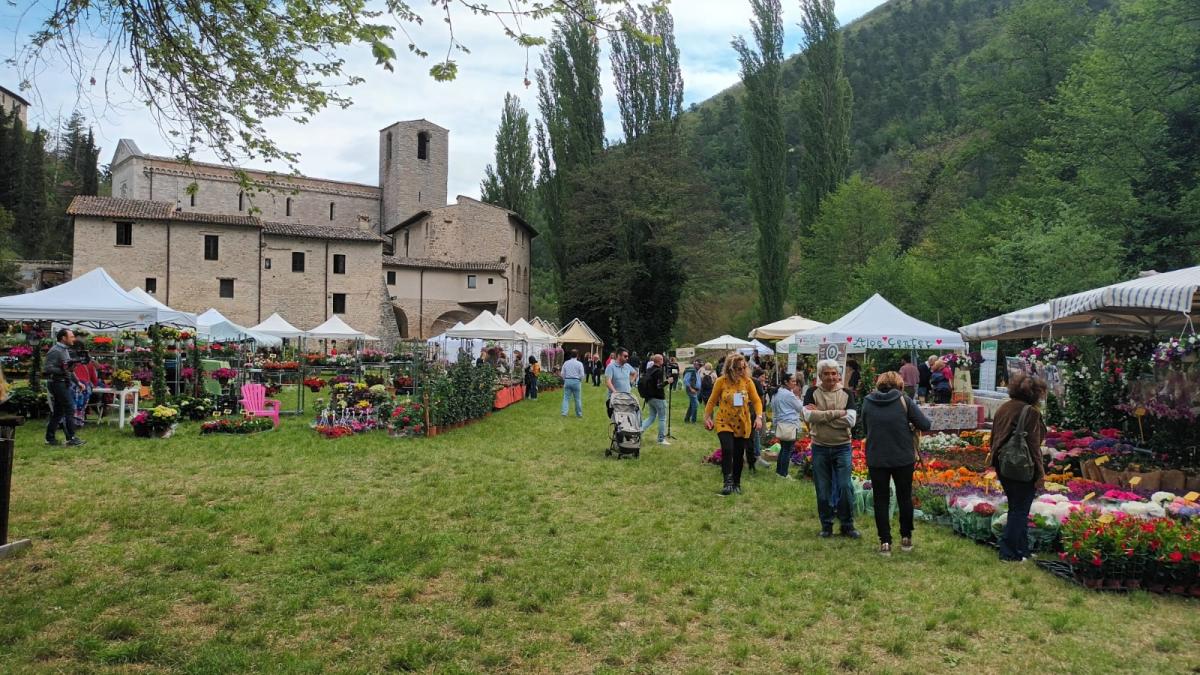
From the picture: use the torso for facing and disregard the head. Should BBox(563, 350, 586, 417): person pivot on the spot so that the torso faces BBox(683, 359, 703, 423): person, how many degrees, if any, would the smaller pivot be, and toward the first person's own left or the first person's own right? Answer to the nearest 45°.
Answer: approximately 90° to the first person's own right

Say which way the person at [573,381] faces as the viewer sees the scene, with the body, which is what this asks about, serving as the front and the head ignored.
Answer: away from the camera

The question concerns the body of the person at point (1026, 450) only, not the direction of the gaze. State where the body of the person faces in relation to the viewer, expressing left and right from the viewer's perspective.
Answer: facing away from the viewer and to the right of the viewer

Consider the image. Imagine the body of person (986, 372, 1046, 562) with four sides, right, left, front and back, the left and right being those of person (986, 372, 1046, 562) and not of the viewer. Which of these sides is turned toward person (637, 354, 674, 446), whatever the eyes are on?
left

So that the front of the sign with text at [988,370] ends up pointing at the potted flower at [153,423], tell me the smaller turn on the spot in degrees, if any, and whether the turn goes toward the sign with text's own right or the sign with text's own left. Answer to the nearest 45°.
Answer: approximately 45° to the sign with text's own right

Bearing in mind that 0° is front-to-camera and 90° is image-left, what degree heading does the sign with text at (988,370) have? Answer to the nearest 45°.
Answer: approximately 0°

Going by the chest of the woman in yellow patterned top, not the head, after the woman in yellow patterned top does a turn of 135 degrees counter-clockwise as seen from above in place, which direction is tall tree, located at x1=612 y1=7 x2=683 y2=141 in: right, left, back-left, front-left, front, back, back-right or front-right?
front-left

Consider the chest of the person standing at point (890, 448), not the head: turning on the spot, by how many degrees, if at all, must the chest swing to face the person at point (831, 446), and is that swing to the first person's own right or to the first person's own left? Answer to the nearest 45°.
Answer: approximately 45° to the first person's own left

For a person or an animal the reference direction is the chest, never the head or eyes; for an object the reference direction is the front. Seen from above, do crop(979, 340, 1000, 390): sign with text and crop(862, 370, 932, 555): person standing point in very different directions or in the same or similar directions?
very different directions

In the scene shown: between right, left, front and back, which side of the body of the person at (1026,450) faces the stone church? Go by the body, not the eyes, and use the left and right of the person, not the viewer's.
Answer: left

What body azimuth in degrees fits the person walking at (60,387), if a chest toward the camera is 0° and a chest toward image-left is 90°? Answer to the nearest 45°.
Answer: approximately 270°

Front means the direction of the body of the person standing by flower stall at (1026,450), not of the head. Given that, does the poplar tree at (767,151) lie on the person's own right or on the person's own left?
on the person's own left
